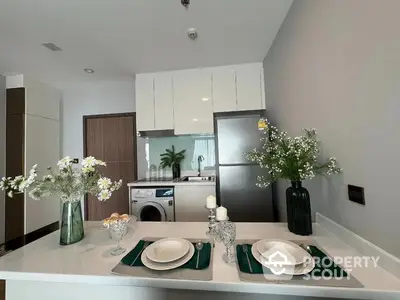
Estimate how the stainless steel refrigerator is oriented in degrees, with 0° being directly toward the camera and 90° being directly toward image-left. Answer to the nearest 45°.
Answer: approximately 0°

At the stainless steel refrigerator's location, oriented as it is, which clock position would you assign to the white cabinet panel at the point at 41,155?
The white cabinet panel is roughly at 3 o'clock from the stainless steel refrigerator.

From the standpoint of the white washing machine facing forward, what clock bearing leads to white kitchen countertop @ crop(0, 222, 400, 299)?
The white kitchen countertop is roughly at 12 o'clock from the white washing machine.

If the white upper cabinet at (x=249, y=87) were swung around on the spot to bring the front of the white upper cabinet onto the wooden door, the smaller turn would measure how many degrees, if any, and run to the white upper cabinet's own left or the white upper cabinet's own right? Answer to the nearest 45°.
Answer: approximately 90° to the white upper cabinet's own right

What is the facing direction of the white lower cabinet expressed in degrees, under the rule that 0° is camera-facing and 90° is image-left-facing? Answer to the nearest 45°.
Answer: approximately 0°

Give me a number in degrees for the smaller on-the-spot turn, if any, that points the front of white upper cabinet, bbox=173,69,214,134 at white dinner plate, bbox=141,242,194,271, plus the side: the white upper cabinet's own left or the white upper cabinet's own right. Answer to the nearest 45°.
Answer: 0° — it already faces it
